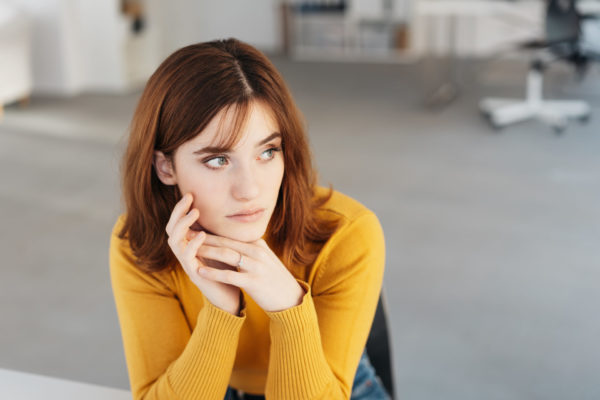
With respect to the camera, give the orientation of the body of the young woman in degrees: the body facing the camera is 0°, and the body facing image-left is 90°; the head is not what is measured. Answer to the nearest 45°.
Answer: approximately 0°
